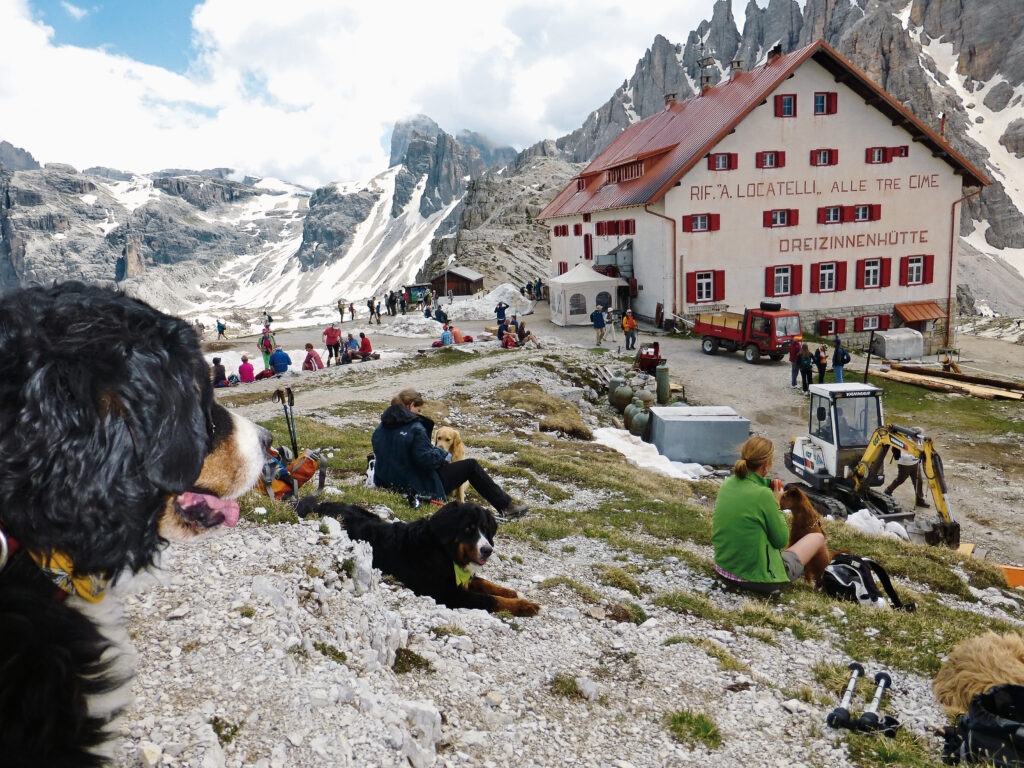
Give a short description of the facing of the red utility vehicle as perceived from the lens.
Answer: facing the viewer and to the right of the viewer

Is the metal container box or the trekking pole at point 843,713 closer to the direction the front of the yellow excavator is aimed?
the trekking pole

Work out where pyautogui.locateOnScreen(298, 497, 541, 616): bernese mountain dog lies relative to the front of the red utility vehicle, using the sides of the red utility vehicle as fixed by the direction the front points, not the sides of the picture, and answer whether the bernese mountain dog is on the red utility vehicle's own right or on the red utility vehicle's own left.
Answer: on the red utility vehicle's own right

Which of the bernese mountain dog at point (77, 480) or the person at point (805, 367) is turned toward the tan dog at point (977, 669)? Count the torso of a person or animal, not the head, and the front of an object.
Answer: the bernese mountain dog

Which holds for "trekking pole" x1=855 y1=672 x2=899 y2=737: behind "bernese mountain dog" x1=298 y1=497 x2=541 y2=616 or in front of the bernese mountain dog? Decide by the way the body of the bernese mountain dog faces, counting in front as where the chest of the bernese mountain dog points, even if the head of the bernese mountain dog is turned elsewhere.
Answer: in front

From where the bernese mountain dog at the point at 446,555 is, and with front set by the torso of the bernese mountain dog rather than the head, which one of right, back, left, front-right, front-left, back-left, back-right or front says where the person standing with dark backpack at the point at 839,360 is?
left

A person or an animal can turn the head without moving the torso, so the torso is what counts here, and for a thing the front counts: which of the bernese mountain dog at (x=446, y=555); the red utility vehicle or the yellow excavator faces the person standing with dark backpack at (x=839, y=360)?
the red utility vehicle

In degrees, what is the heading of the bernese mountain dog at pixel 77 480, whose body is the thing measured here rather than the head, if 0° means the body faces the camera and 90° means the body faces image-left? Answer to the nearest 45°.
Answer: approximately 270°

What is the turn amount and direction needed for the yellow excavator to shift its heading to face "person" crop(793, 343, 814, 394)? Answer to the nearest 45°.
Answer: approximately 135° to its left

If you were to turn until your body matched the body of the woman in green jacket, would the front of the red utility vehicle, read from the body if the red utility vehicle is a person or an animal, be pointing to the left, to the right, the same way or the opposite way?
to the right

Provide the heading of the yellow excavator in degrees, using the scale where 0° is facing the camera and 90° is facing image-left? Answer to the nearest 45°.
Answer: approximately 315°

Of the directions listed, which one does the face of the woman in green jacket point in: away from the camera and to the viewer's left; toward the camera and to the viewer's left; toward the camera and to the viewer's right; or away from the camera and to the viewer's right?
away from the camera and to the viewer's right

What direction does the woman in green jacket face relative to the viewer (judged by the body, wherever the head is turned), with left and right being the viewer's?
facing away from the viewer and to the right of the viewer

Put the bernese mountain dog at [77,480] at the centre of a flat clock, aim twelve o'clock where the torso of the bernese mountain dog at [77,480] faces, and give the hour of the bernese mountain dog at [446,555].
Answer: the bernese mountain dog at [446,555] is roughly at 10 o'clock from the bernese mountain dog at [77,480].

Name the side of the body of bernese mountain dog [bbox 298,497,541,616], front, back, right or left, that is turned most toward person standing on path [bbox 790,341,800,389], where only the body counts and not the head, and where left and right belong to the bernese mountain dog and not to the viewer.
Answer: left

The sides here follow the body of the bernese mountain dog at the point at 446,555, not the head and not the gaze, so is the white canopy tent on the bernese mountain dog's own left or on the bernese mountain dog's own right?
on the bernese mountain dog's own left
